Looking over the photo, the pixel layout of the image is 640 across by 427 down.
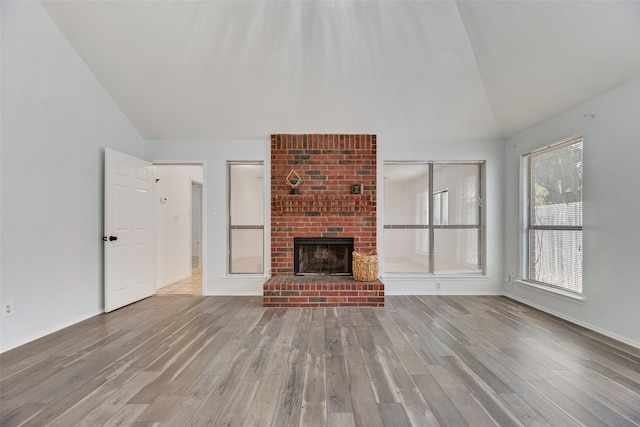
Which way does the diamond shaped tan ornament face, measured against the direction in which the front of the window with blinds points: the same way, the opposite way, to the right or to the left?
to the left

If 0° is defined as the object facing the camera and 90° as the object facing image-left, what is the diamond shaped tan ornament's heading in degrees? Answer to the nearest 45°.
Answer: approximately 0°

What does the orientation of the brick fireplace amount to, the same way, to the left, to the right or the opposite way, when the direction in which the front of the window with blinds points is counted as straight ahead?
to the left

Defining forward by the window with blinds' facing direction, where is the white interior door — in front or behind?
in front

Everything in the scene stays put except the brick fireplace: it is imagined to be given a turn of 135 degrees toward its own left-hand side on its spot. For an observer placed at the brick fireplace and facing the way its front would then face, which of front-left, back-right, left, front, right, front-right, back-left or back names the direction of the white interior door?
back-left

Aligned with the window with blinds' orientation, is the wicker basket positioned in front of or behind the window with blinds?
in front
